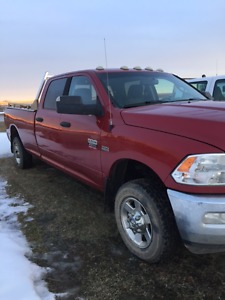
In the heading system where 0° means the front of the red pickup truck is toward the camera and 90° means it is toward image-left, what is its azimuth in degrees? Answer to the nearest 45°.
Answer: approximately 315°
